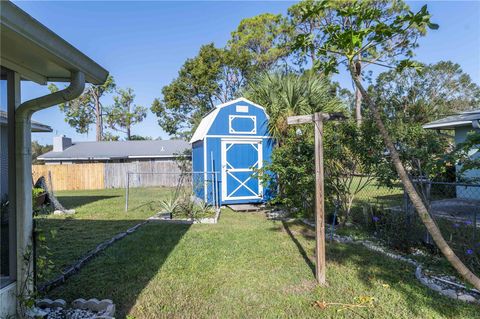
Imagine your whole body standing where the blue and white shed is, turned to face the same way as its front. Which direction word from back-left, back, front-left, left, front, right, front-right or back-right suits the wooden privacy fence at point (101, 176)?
back-right

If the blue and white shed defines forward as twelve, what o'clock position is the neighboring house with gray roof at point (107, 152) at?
The neighboring house with gray roof is roughly at 5 o'clock from the blue and white shed.

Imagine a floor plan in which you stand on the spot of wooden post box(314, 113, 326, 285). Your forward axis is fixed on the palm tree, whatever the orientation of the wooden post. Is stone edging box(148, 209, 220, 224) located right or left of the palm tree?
left

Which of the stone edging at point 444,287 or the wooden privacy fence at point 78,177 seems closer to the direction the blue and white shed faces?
the stone edging

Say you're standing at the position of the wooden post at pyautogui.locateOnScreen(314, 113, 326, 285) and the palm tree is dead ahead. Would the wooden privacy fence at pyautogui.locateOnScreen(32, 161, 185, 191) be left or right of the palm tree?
left

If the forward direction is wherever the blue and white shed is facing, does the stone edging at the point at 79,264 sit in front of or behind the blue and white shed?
in front

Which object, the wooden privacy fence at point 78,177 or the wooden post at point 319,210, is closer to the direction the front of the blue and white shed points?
the wooden post

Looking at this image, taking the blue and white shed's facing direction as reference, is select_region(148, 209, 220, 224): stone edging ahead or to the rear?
ahead

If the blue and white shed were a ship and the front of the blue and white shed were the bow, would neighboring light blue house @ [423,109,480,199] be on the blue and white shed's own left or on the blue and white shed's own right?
on the blue and white shed's own left

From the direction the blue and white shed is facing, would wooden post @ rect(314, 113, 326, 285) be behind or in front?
in front

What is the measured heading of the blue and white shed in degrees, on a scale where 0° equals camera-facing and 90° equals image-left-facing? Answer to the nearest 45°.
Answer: approximately 0°

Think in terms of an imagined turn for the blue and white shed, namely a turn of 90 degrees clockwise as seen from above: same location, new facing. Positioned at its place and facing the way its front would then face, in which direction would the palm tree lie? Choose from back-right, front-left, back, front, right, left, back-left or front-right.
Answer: back

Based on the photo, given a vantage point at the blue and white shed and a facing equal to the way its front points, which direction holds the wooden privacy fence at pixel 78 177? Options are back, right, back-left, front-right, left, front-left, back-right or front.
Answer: back-right
